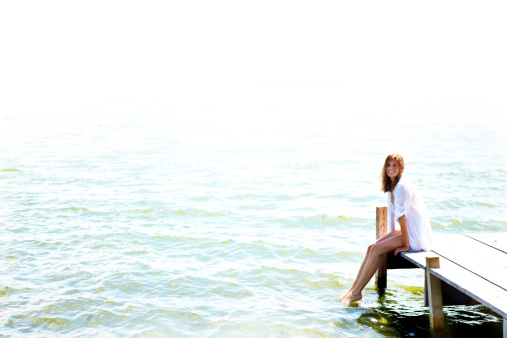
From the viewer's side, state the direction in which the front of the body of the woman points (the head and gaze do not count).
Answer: to the viewer's left
